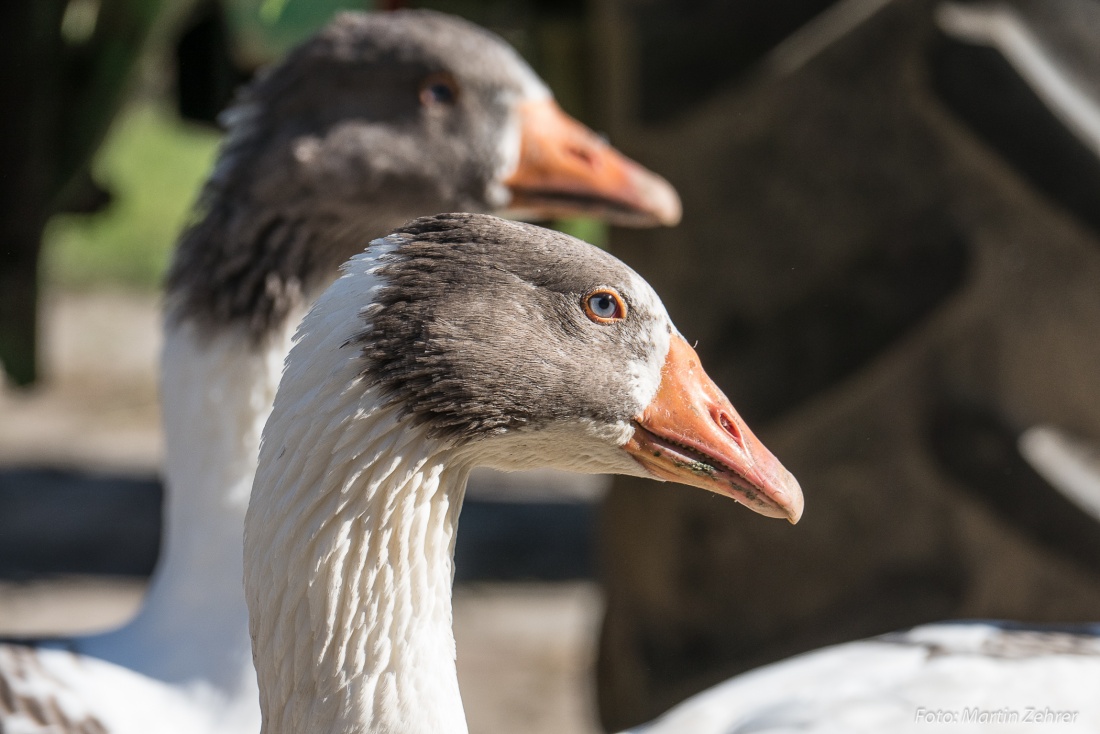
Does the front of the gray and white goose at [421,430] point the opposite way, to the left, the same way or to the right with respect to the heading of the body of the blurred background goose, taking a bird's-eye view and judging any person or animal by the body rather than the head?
the same way

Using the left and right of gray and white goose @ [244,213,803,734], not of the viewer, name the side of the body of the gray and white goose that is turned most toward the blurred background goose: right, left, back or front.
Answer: left

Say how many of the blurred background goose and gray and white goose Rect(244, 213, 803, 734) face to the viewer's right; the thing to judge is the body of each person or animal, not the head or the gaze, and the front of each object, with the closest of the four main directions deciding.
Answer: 2

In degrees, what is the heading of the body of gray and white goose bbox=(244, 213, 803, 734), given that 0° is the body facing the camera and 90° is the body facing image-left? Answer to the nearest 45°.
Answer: approximately 270°

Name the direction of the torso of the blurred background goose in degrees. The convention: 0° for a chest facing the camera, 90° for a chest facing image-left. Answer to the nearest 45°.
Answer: approximately 270°

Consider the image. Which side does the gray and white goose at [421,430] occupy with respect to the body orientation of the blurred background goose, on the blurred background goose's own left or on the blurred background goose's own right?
on the blurred background goose's own right
